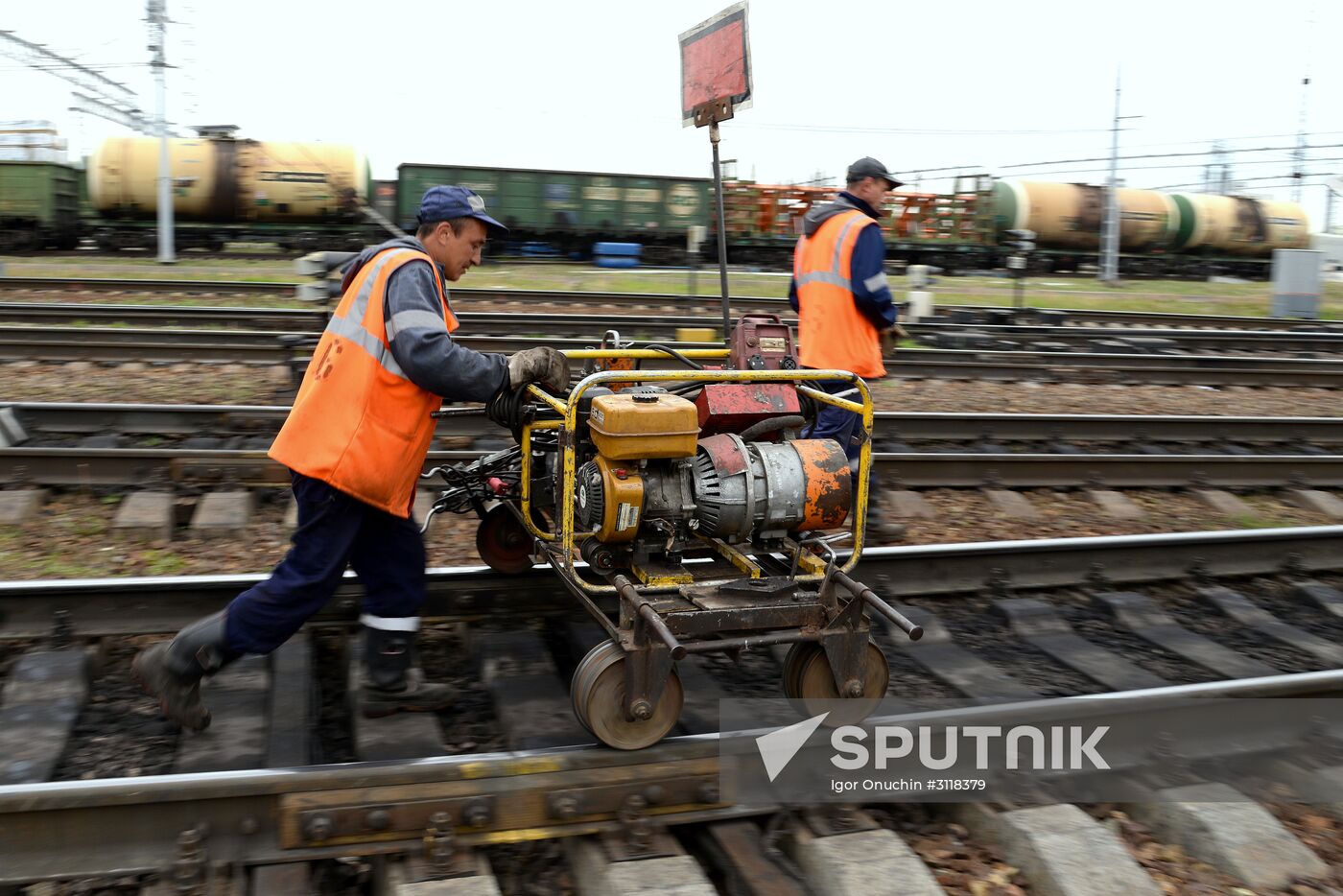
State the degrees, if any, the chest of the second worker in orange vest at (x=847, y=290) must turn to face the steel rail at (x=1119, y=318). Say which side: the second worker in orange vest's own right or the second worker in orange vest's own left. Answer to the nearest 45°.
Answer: approximately 45° to the second worker in orange vest's own left

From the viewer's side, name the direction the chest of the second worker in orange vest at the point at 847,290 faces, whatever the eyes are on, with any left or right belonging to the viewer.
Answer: facing away from the viewer and to the right of the viewer

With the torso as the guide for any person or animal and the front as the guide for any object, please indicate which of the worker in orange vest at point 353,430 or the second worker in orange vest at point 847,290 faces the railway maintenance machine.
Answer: the worker in orange vest

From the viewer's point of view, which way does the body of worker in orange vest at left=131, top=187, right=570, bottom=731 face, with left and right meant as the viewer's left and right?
facing to the right of the viewer

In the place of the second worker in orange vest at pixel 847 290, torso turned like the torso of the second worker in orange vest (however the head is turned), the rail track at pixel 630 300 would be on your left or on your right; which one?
on your left

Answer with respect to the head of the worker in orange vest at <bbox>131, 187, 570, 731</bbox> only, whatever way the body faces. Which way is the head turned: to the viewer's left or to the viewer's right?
to the viewer's right

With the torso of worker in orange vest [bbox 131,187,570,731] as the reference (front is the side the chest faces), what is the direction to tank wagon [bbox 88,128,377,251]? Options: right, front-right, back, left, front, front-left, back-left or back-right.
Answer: left

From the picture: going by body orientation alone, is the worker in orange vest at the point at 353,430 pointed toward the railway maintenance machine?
yes

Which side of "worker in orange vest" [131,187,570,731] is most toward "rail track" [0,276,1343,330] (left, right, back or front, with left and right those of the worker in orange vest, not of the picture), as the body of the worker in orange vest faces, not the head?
left

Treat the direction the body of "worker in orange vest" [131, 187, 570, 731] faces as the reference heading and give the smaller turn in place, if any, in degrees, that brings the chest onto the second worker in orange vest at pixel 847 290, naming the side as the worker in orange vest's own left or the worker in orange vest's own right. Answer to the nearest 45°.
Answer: approximately 45° to the worker in orange vest's own left

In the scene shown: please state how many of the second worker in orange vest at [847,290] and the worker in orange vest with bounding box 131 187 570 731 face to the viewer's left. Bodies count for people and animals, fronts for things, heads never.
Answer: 0

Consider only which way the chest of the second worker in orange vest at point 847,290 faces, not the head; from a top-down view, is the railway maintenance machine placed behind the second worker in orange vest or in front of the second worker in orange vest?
behind

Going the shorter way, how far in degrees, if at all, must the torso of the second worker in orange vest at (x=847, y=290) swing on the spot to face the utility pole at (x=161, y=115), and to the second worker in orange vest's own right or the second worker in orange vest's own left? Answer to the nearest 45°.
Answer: approximately 90° to the second worker in orange vest's own left

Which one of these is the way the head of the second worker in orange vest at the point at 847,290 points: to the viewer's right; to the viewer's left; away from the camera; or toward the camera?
to the viewer's right
